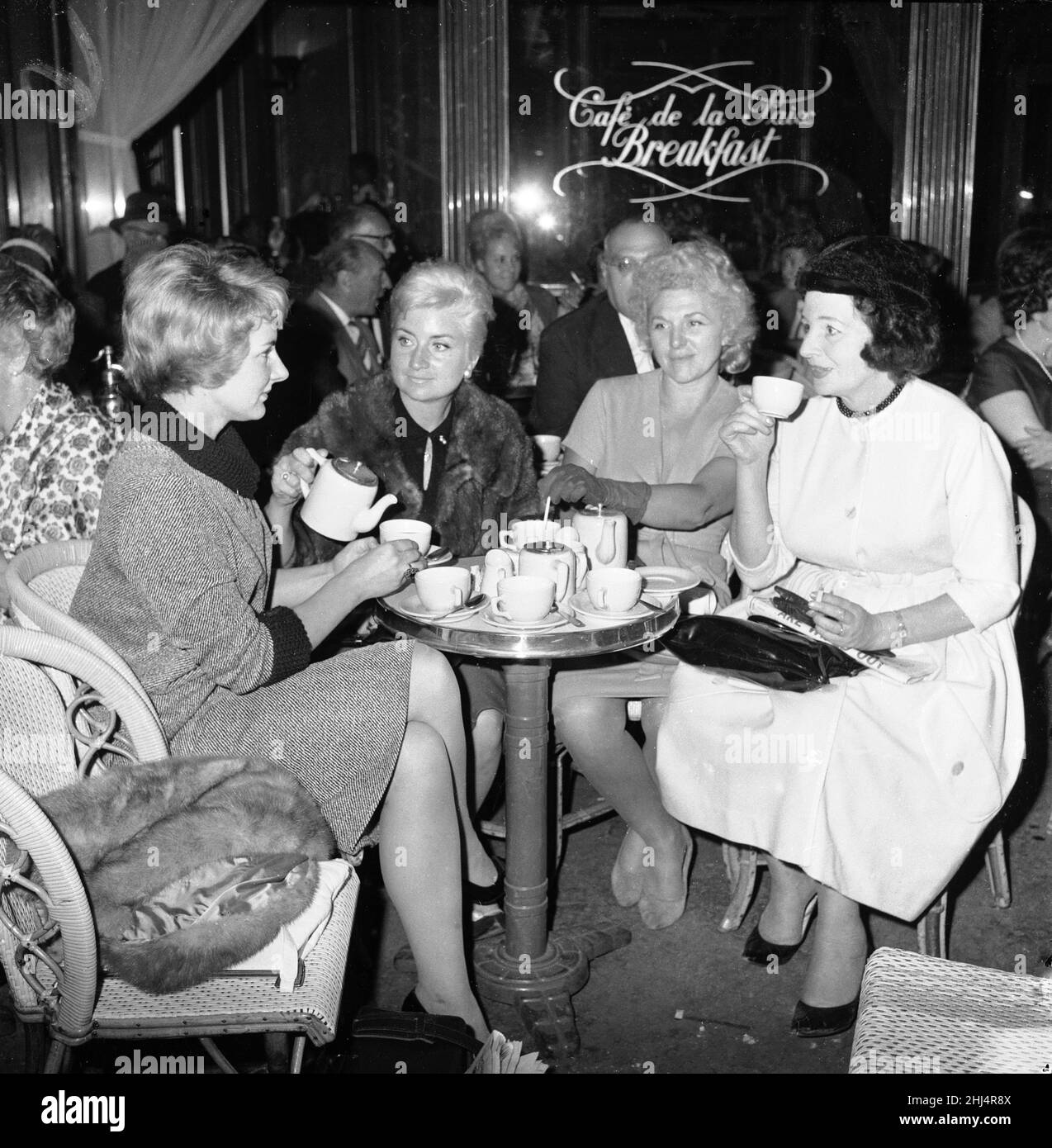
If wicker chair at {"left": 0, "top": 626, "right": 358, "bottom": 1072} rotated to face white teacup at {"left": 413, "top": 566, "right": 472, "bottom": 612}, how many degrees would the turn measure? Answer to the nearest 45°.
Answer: approximately 45° to its left

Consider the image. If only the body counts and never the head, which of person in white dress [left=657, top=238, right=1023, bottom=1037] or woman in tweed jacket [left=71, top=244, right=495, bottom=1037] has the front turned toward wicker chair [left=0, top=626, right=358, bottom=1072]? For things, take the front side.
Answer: the person in white dress

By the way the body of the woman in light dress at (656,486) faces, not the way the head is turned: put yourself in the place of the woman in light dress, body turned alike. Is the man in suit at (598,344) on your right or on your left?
on your right

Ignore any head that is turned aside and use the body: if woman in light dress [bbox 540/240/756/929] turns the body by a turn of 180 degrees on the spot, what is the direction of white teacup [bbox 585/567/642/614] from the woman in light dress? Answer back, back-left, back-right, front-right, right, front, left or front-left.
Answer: back-right

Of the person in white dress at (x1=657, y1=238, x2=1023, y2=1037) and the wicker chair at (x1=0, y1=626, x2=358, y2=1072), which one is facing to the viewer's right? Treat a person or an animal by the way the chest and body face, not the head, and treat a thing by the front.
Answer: the wicker chair

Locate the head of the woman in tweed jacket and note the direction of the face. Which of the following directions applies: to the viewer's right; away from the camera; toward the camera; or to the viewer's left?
to the viewer's right

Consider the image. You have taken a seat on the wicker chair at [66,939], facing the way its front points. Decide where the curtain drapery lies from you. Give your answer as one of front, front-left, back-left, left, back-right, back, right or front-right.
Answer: left

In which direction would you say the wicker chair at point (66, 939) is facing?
to the viewer's right

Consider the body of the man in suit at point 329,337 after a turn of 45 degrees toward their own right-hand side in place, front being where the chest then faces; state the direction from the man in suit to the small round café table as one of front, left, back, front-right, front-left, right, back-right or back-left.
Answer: front

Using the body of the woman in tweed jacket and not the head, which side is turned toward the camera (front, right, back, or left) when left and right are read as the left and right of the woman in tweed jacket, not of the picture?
right

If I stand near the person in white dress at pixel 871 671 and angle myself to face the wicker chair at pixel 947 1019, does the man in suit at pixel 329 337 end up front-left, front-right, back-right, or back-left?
back-right

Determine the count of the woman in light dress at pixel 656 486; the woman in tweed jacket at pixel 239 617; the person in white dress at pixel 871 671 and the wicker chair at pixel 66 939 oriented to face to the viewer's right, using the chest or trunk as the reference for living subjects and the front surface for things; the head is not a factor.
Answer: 2

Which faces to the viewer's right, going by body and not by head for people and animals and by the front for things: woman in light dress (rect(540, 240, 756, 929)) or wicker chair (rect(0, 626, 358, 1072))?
the wicker chair

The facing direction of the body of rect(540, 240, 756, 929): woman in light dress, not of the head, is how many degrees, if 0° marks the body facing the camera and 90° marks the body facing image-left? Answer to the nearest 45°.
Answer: approximately 45°

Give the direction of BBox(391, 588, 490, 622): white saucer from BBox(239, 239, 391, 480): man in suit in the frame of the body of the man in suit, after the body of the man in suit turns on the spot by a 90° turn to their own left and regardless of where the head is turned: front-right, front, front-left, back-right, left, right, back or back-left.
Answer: back-right

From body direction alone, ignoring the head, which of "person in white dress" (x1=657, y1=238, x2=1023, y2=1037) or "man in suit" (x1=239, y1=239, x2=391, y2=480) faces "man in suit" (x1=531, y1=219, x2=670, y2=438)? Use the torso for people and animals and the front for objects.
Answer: "man in suit" (x1=239, y1=239, x2=391, y2=480)
